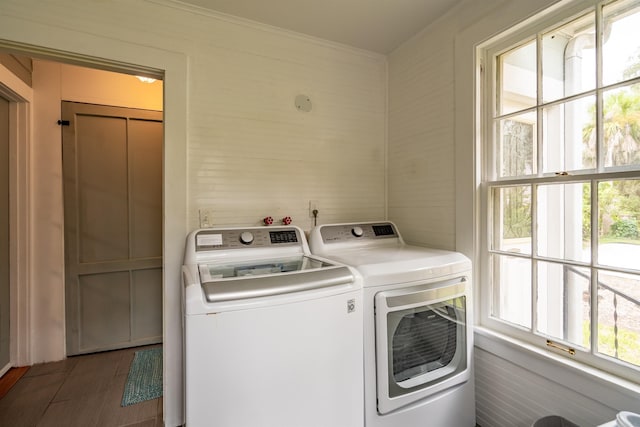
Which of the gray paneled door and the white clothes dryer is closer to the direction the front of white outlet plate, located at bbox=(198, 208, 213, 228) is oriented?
the white clothes dryer

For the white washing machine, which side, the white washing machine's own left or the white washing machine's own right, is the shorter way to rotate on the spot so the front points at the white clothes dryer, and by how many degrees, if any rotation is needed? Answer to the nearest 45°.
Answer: approximately 90° to the white washing machine's own left

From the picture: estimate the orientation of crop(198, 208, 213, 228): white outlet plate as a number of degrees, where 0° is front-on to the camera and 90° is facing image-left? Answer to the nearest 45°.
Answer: approximately 0°

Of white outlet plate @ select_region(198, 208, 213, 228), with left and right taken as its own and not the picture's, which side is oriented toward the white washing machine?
front

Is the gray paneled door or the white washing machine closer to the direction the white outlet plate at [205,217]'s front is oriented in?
the white washing machine

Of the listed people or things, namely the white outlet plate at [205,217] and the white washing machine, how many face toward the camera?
2

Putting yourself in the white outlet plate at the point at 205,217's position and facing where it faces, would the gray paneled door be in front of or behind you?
behind

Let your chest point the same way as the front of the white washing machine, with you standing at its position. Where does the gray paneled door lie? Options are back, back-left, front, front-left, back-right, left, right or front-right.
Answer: back-right
